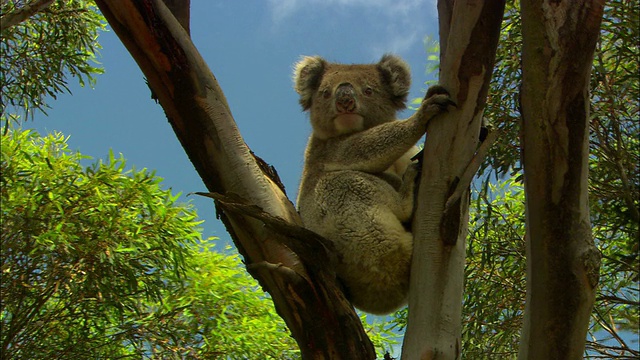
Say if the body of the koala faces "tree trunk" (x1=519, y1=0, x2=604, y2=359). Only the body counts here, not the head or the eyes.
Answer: no
